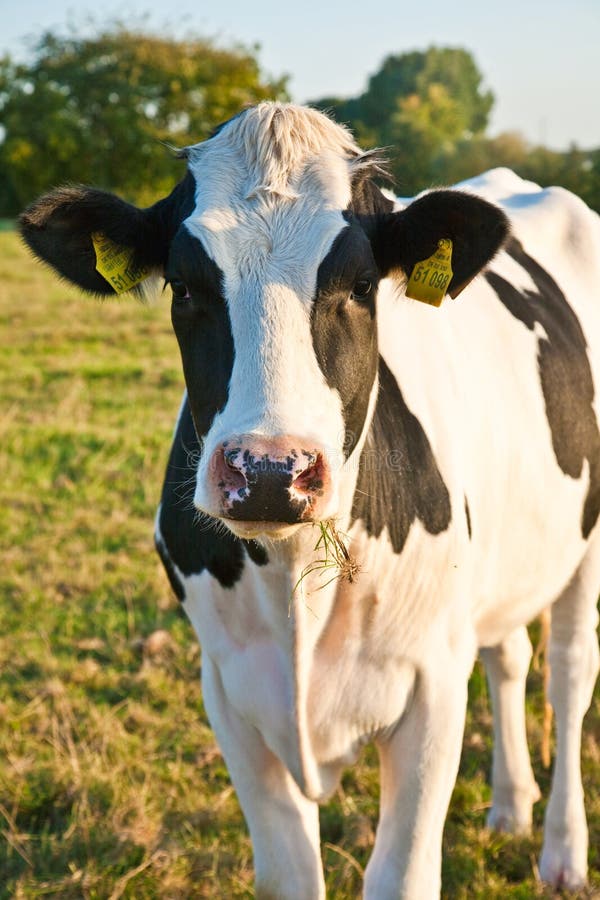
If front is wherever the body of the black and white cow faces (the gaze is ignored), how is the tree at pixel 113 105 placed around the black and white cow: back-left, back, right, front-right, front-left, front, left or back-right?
back-right

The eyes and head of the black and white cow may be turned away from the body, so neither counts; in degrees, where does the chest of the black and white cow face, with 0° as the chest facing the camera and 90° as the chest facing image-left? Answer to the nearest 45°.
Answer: approximately 45°
